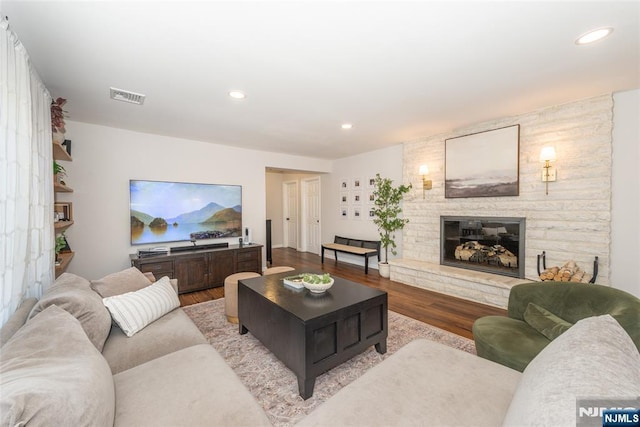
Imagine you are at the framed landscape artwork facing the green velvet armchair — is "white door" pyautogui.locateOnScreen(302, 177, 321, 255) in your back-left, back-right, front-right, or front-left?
back-right

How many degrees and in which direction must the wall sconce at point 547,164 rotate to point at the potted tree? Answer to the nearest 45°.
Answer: approximately 45° to its right

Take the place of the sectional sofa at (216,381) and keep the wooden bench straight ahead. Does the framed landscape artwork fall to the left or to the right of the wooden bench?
right

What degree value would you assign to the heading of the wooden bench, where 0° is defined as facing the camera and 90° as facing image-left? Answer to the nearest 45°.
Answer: approximately 45°

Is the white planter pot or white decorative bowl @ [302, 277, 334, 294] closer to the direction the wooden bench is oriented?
the white decorative bowl

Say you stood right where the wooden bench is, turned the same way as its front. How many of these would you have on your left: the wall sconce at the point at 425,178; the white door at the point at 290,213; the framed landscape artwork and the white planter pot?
3

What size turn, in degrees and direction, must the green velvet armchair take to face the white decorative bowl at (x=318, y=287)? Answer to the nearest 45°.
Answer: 0° — it already faces it

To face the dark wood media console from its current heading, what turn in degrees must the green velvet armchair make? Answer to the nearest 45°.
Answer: approximately 45° to its right

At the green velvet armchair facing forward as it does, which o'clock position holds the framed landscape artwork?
The framed landscape artwork is roughly at 4 o'clock from the green velvet armchair.

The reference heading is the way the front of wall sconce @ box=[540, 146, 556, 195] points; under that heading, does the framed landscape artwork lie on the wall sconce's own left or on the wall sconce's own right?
on the wall sconce's own right

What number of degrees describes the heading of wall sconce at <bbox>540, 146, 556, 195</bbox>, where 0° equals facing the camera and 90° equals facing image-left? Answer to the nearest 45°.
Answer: approximately 45°

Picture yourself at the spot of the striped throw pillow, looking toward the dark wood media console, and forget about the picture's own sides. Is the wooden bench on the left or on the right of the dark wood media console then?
right

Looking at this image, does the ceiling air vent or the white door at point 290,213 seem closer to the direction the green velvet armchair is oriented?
the ceiling air vent
